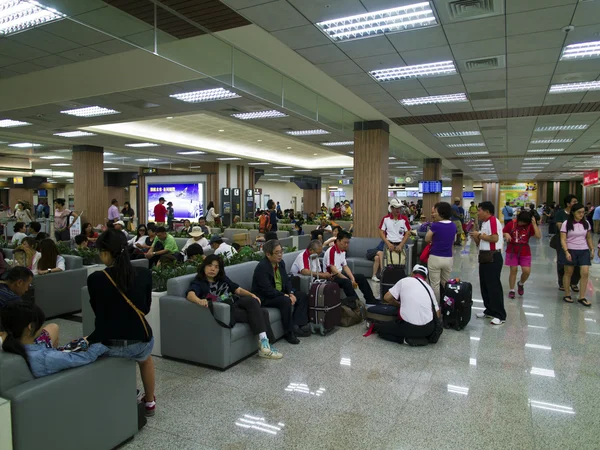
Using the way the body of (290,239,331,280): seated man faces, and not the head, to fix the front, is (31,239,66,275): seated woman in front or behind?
behind

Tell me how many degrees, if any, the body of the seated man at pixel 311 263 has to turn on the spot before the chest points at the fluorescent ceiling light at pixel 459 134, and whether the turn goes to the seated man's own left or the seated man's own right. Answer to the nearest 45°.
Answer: approximately 90° to the seated man's own left

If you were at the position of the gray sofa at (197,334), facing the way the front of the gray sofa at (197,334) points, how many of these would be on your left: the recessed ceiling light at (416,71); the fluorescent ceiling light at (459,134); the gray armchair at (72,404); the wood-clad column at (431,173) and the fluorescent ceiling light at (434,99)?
4

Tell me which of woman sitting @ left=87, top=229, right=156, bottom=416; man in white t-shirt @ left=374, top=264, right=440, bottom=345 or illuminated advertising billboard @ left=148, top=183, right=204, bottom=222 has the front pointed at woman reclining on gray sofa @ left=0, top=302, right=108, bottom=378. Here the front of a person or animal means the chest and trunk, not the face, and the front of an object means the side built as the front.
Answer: the illuminated advertising billboard

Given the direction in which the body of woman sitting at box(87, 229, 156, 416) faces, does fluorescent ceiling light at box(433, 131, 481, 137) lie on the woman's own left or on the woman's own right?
on the woman's own right

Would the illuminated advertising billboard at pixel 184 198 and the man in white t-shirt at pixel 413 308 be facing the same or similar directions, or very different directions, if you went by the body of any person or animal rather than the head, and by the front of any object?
very different directions

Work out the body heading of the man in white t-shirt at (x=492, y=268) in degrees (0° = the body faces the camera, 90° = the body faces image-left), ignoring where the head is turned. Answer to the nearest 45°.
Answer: approximately 90°

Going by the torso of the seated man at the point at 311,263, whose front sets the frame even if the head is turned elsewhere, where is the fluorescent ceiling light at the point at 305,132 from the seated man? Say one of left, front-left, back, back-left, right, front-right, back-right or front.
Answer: back-left
